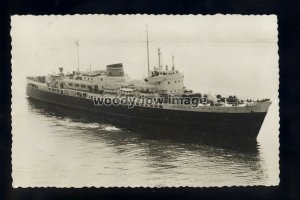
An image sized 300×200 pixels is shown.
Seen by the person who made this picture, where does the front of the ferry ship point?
facing the viewer and to the right of the viewer
